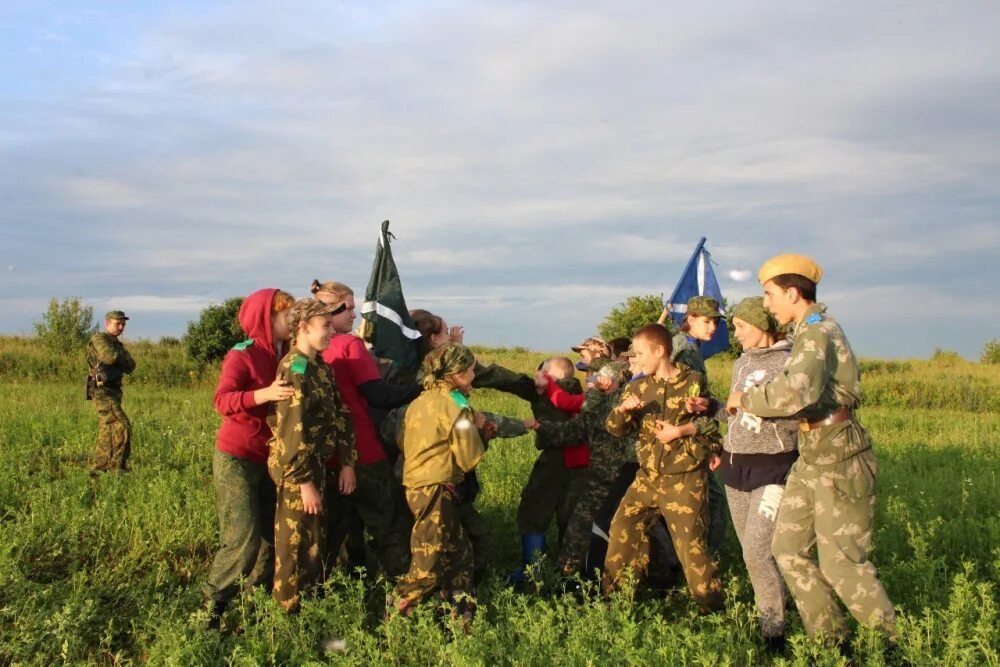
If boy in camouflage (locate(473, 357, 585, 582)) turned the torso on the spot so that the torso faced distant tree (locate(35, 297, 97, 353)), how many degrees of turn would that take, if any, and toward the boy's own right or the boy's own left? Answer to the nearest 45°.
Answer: approximately 45° to the boy's own right

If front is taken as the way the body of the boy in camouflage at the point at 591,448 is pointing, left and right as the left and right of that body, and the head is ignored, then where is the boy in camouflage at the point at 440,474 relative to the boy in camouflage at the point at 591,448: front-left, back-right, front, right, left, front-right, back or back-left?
front-left

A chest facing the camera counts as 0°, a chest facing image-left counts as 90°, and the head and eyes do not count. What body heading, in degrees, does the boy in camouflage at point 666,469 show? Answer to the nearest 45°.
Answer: approximately 45°

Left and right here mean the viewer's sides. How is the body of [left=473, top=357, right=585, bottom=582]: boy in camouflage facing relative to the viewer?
facing to the left of the viewer

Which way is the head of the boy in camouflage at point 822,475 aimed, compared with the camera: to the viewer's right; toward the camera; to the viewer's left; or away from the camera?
to the viewer's left

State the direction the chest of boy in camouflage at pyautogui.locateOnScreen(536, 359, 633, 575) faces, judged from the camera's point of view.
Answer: to the viewer's left

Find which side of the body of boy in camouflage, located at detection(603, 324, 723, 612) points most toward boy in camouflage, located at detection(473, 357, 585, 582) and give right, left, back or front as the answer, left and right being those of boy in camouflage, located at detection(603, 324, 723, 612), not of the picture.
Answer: right

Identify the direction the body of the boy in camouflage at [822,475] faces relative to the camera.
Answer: to the viewer's left
